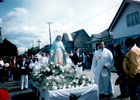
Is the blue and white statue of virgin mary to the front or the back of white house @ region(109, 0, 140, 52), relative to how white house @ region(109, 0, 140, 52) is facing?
to the front

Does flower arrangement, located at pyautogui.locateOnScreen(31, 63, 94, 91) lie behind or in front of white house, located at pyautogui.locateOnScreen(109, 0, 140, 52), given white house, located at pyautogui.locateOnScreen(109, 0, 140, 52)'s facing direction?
in front

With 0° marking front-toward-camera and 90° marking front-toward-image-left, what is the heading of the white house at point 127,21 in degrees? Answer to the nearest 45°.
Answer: approximately 45°

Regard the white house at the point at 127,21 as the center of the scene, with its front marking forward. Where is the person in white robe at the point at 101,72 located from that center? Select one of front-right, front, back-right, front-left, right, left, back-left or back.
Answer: front-left
